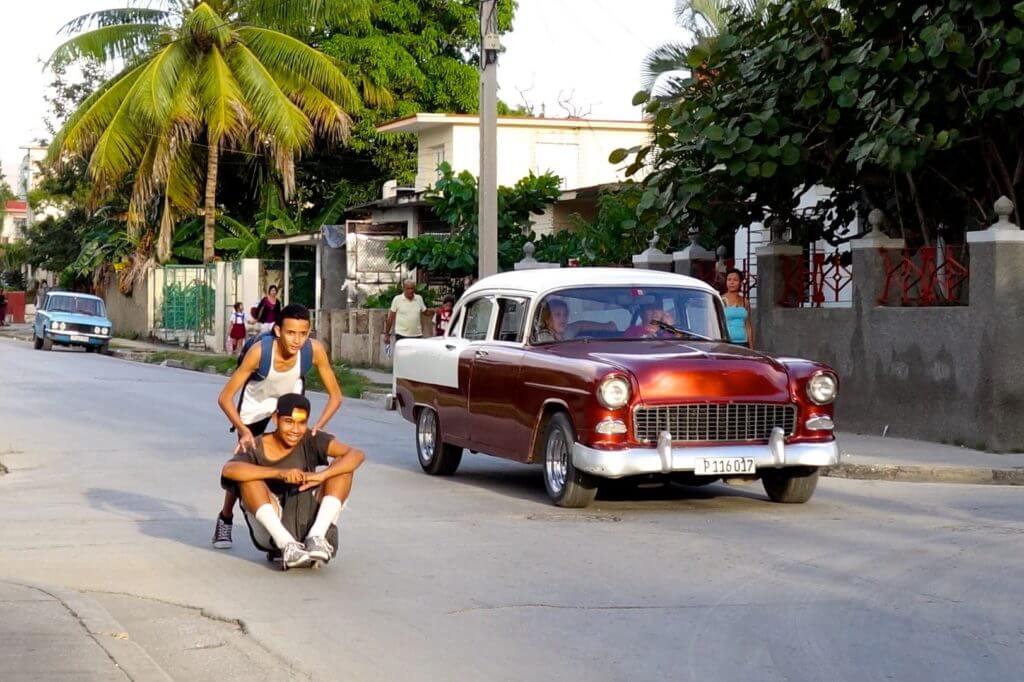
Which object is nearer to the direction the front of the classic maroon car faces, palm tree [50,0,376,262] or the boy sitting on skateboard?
the boy sitting on skateboard

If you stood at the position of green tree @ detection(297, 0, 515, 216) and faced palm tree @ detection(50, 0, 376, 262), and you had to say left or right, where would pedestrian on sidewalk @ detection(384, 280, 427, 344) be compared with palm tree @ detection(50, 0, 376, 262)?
left

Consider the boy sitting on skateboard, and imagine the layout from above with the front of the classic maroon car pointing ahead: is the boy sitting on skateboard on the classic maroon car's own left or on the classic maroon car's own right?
on the classic maroon car's own right

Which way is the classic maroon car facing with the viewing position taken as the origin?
facing the viewer and to the right of the viewer

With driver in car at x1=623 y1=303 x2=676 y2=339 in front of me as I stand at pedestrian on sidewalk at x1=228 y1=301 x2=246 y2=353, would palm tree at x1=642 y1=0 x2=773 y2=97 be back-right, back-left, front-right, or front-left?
front-left

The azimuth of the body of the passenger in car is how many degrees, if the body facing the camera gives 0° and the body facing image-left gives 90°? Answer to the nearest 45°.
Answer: approximately 315°

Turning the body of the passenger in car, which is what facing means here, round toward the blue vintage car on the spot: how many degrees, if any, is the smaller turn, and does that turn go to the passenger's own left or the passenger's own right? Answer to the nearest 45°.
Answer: approximately 180°

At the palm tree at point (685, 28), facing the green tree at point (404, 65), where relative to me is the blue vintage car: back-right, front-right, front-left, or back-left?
front-left

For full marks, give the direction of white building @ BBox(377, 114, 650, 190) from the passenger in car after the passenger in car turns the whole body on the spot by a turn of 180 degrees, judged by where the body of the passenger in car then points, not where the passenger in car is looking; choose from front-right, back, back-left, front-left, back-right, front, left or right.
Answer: front-right
